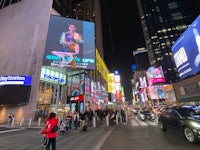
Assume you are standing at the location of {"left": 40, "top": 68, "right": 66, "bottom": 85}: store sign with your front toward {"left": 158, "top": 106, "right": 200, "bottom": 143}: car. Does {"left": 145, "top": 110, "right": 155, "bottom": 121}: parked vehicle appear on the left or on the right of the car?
left

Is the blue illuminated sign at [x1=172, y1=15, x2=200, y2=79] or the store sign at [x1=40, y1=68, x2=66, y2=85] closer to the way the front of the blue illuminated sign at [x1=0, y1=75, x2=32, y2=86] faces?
the blue illuminated sign

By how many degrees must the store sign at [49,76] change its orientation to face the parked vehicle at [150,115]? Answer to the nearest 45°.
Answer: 0° — it already faces it

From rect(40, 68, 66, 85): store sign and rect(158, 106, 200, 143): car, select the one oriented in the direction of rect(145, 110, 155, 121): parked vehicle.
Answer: the store sign

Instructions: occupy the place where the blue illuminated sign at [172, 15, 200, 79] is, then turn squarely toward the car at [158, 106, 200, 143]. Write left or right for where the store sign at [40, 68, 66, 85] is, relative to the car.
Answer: right

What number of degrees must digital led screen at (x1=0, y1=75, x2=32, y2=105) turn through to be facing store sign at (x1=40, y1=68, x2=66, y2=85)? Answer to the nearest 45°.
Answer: approximately 90° to its left

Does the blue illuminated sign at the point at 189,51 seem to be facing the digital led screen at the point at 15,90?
yes

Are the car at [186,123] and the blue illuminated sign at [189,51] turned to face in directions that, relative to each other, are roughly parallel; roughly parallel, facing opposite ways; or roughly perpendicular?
roughly perpendicular

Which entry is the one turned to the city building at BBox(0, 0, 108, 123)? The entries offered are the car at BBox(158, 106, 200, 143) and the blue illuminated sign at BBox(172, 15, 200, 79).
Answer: the blue illuminated sign

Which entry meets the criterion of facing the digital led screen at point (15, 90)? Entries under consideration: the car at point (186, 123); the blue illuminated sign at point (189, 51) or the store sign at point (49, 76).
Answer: the blue illuminated sign

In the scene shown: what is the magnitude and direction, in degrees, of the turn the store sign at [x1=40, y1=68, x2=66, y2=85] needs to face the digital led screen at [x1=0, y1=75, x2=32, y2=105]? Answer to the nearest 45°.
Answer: approximately 135° to its right

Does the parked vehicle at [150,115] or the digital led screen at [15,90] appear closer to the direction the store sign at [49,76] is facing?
the parked vehicle
